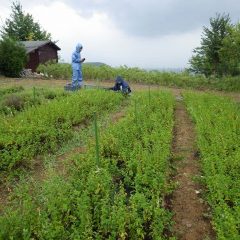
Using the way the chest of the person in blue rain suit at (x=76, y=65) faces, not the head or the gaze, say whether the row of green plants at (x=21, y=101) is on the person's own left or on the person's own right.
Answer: on the person's own right

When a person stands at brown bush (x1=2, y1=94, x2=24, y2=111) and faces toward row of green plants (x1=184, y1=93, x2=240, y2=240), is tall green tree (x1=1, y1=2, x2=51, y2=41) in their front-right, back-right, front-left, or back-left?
back-left

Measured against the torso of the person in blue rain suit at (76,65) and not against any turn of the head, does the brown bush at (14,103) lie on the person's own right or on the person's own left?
on the person's own right
